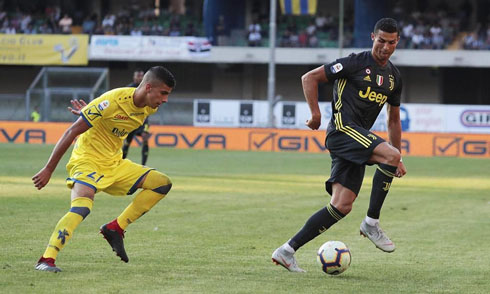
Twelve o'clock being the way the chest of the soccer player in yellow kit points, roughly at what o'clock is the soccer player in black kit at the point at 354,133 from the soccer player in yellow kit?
The soccer player in black kit is roughly at 11 o'clock from the soccer player in yellow kit.

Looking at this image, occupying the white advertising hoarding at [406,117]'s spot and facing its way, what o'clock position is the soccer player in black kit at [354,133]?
The soccer player in black kit is roughly at 12 o'clock from the white advertising hoarding.

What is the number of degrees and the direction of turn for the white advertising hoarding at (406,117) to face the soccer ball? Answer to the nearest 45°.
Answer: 0° — it already faces it

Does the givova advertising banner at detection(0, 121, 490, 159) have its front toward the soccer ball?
yes

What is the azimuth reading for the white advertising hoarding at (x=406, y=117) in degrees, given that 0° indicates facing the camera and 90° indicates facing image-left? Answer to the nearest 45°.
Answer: approximately 0°

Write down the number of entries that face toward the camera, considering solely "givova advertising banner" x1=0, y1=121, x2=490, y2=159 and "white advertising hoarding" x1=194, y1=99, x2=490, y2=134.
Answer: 2

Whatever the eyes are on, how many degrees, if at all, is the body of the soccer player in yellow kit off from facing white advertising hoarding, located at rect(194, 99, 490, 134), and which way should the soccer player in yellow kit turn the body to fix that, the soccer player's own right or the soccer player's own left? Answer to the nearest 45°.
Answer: approximately 90° to the soccer player's own left

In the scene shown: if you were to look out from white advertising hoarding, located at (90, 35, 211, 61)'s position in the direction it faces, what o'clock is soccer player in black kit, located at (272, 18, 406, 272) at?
The soccer player in black kit is roughly at 12 o'clock from the white advertising hoarding.

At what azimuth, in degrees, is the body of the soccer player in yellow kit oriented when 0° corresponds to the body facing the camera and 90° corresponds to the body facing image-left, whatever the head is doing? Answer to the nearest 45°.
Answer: approximately 315°
